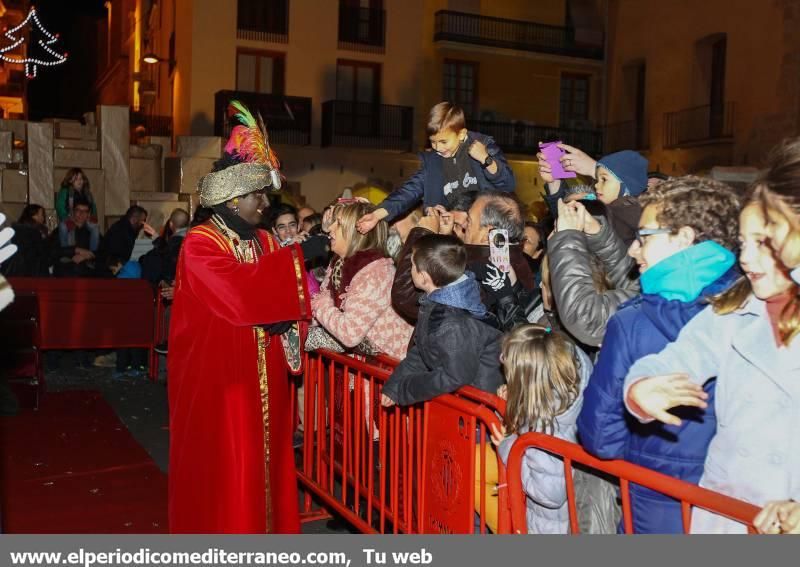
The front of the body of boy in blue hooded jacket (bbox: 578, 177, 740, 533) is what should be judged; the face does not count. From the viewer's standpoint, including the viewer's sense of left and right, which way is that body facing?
facing to the left of the viewer

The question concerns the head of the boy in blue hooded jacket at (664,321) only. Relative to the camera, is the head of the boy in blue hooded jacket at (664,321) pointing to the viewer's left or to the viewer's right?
to the viewer's left

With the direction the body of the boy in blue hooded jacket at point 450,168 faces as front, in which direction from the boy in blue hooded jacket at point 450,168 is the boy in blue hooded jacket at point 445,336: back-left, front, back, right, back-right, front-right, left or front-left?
front-left

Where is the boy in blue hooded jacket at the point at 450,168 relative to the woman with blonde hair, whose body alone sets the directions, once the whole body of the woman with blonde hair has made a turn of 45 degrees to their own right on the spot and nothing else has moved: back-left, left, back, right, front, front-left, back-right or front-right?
right

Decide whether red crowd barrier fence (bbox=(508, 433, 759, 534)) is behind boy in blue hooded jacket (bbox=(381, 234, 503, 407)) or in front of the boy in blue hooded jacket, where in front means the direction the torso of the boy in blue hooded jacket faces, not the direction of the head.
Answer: behind

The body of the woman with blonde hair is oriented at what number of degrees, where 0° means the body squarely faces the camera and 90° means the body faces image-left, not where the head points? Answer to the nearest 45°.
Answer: approximately 90°

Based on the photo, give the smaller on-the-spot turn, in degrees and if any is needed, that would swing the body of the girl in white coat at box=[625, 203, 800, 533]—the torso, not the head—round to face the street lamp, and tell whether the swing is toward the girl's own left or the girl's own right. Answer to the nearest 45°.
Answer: approximately 90° to the girl's own right

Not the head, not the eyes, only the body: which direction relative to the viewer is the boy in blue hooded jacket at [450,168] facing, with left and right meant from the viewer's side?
facing the viewer and to the left of the viewer

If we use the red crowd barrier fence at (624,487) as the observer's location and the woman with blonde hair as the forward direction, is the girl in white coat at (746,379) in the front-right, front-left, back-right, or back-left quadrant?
back-right

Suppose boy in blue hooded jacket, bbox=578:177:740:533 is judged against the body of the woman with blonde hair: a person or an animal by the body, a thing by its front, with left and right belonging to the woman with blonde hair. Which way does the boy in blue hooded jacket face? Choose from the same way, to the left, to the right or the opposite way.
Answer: the same way

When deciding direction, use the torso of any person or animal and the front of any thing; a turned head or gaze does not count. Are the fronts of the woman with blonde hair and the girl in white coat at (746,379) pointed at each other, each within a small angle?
no

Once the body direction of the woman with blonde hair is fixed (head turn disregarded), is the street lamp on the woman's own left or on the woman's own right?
on the woman's own right

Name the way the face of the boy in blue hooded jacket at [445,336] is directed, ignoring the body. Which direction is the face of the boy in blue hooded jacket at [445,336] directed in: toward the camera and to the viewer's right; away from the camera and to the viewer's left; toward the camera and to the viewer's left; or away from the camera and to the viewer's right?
away from the camera and to the viewer's left

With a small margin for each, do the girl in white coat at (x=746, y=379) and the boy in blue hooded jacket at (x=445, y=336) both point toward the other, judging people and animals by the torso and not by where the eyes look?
no
